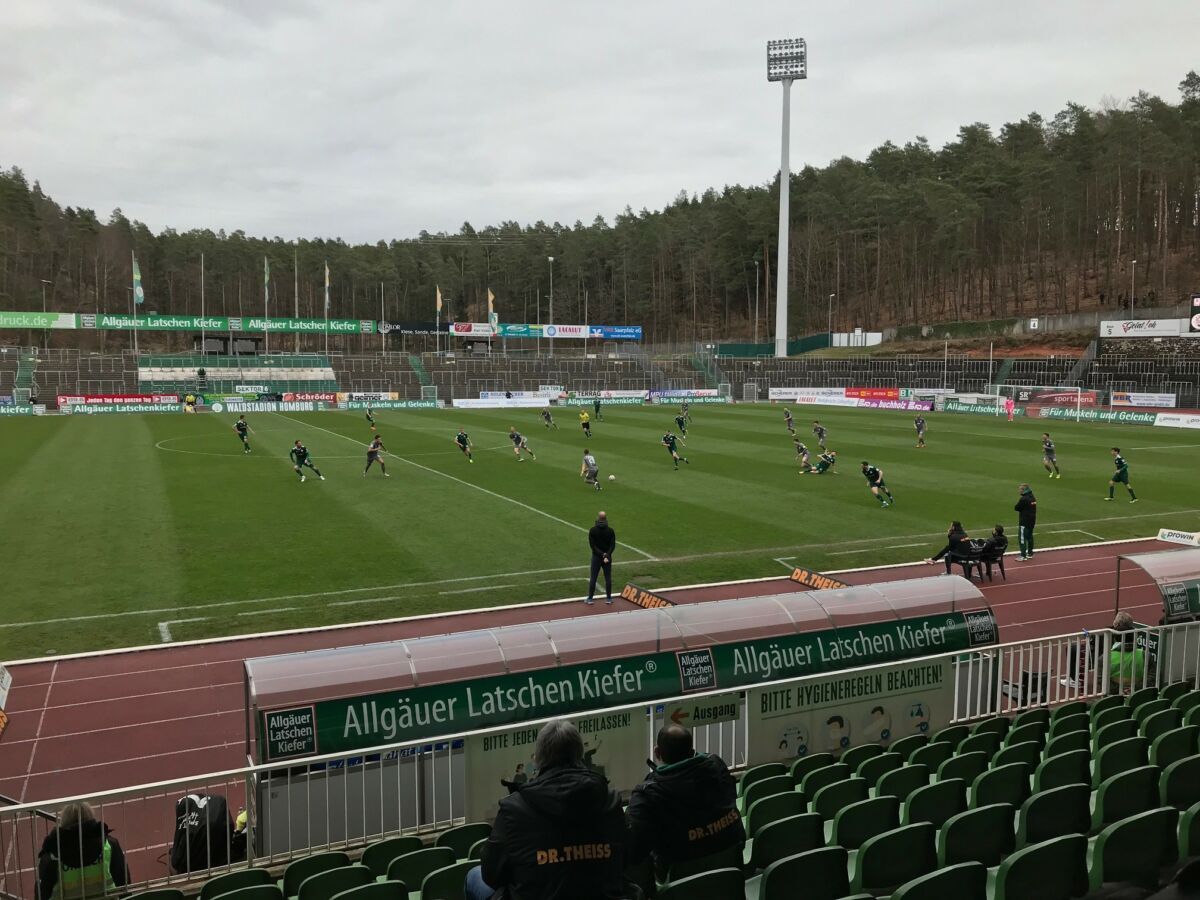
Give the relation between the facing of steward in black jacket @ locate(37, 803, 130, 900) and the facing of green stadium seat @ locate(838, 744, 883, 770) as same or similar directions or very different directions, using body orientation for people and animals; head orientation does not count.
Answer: same or similar directions

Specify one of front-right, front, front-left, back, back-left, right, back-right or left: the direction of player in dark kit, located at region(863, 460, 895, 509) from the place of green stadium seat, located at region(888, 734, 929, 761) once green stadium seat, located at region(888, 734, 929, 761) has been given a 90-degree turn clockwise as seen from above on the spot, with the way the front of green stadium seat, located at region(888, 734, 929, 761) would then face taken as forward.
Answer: front-left

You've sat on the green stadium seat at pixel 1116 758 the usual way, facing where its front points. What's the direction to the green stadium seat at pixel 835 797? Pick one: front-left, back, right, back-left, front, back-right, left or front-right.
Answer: left

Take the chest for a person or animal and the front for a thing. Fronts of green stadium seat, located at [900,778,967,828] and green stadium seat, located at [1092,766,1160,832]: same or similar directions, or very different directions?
same or similar directions

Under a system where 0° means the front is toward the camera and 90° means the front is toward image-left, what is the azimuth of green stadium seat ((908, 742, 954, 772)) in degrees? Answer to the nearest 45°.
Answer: approximately 135°

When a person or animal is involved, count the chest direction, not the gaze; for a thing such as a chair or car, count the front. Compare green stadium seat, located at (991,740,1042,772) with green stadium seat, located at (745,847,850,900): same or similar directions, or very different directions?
same or similar directions

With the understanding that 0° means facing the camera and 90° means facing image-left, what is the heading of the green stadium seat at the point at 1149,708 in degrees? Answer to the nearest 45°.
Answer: approximately 135°

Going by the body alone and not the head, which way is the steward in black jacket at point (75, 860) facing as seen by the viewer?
away from the camera

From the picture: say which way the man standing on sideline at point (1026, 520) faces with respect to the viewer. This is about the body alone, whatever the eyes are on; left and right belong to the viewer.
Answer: facing away from the viewer and to the left of the viewer

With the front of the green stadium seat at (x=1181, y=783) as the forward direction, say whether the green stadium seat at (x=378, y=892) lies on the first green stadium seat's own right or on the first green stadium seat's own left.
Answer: on the first green stadium seat's own left

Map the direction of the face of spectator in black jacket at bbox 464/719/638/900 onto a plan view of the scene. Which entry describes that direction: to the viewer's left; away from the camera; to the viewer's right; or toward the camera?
away from the camera

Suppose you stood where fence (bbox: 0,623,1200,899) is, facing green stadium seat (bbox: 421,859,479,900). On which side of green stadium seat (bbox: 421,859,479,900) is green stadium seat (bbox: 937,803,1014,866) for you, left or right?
left

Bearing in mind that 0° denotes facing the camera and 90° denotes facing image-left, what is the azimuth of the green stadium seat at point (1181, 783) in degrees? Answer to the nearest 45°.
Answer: approximately 135°
